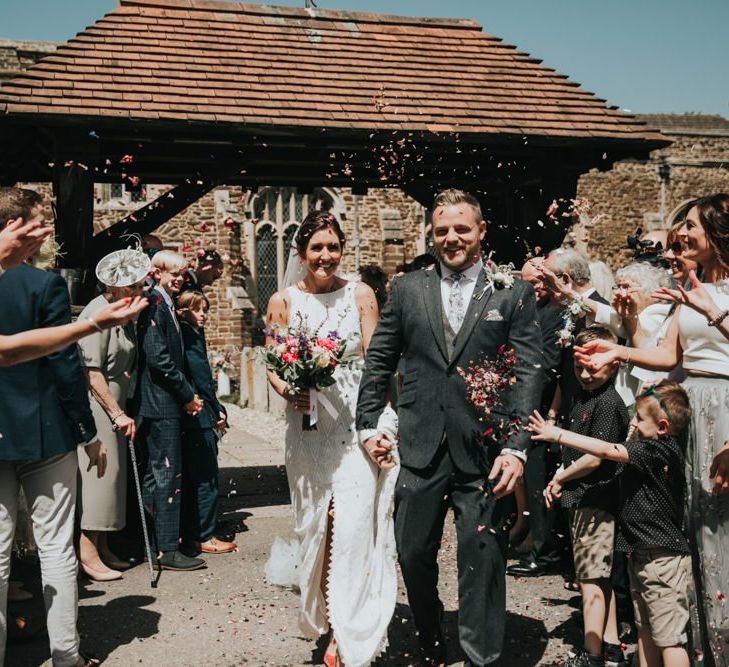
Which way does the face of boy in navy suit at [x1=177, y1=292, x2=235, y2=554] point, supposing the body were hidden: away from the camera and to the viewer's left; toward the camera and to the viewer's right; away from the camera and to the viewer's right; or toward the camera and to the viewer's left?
toward the camera and to the viewer's right

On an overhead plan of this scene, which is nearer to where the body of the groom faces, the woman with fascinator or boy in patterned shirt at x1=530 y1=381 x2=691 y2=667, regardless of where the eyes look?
the boy in patterned shirt

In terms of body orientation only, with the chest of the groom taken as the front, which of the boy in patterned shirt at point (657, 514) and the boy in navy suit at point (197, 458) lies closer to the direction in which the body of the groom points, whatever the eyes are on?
the boy in patterned shirt

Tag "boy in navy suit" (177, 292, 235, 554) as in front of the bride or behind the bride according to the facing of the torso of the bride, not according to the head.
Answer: behind

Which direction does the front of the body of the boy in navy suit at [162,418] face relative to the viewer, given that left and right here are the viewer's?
facing to the right of the viewer

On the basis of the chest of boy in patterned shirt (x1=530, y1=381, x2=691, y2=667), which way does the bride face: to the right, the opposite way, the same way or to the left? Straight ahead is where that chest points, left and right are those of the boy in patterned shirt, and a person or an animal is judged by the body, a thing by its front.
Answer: to the left

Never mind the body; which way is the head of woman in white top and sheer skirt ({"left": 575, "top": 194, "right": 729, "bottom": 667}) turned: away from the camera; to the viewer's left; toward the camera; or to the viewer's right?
to the viewer's left

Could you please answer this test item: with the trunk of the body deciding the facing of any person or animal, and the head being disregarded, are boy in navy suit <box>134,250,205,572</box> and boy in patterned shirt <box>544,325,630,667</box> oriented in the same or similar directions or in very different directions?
very different directions

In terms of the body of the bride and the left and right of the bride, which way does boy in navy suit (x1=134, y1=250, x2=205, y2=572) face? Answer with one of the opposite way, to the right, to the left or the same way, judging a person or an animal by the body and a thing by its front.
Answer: to the left

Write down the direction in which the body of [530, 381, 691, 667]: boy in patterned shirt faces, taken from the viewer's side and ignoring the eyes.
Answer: to the viewer's left

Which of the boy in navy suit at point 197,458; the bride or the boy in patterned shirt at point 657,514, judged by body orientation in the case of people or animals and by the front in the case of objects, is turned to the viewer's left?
the boy in patterned shirt
